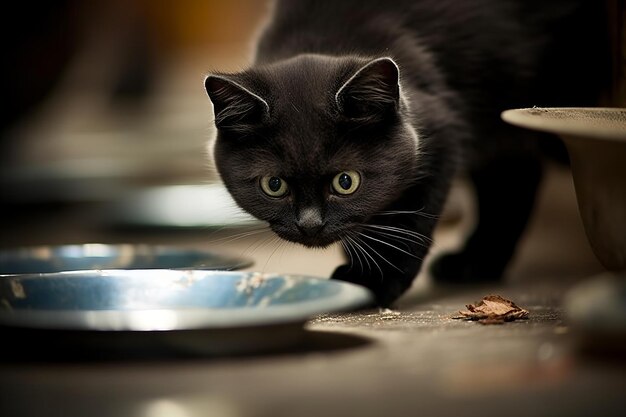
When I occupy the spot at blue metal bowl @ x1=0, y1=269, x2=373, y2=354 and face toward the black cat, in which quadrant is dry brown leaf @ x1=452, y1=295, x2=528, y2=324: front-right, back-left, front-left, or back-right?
front-right

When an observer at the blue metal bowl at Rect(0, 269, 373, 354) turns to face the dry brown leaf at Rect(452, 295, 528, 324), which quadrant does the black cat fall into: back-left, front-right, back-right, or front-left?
front-left

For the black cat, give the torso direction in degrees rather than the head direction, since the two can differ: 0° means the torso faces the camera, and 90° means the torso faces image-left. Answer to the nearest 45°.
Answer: approximately 45°
